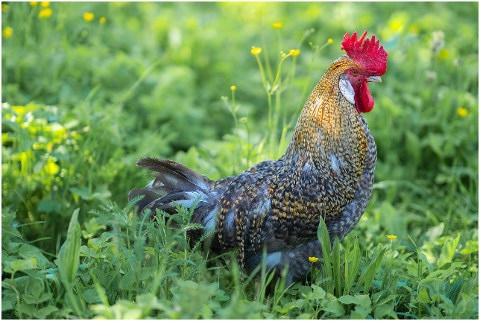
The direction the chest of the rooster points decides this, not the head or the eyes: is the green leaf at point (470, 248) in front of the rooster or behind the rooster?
in front

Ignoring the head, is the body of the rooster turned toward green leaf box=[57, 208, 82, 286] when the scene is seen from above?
no

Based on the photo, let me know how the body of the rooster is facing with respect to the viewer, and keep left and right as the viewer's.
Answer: facing to the right of the viewer

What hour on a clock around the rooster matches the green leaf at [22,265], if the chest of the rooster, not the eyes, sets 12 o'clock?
The green leaf is roughly at 5 o'clock from the rooster.

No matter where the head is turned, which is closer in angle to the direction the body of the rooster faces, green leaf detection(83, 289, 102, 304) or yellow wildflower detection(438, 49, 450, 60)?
the yellow wildflower

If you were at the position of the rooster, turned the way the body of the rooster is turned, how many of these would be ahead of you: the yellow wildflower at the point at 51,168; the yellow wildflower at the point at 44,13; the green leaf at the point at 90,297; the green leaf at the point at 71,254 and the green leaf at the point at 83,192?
0

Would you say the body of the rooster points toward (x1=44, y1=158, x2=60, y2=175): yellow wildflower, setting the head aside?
no

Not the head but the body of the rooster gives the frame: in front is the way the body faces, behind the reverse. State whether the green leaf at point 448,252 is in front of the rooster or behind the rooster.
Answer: in front

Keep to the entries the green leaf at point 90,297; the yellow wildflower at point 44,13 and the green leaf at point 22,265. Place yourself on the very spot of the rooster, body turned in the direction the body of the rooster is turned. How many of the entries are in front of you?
0

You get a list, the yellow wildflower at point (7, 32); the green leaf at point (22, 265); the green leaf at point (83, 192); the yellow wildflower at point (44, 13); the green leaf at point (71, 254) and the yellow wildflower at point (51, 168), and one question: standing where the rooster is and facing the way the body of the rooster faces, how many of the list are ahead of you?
0

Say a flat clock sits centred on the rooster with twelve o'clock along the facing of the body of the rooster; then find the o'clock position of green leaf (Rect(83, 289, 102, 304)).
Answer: The green leaf is roughly at 5 o'clock from the rooster.

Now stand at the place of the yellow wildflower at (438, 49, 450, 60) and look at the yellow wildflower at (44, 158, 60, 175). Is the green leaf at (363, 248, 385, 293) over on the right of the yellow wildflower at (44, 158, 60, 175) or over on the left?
left

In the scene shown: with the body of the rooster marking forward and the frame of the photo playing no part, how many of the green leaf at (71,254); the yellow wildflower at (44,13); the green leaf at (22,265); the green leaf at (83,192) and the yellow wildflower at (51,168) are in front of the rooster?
0

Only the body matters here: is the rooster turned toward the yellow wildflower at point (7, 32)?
no
